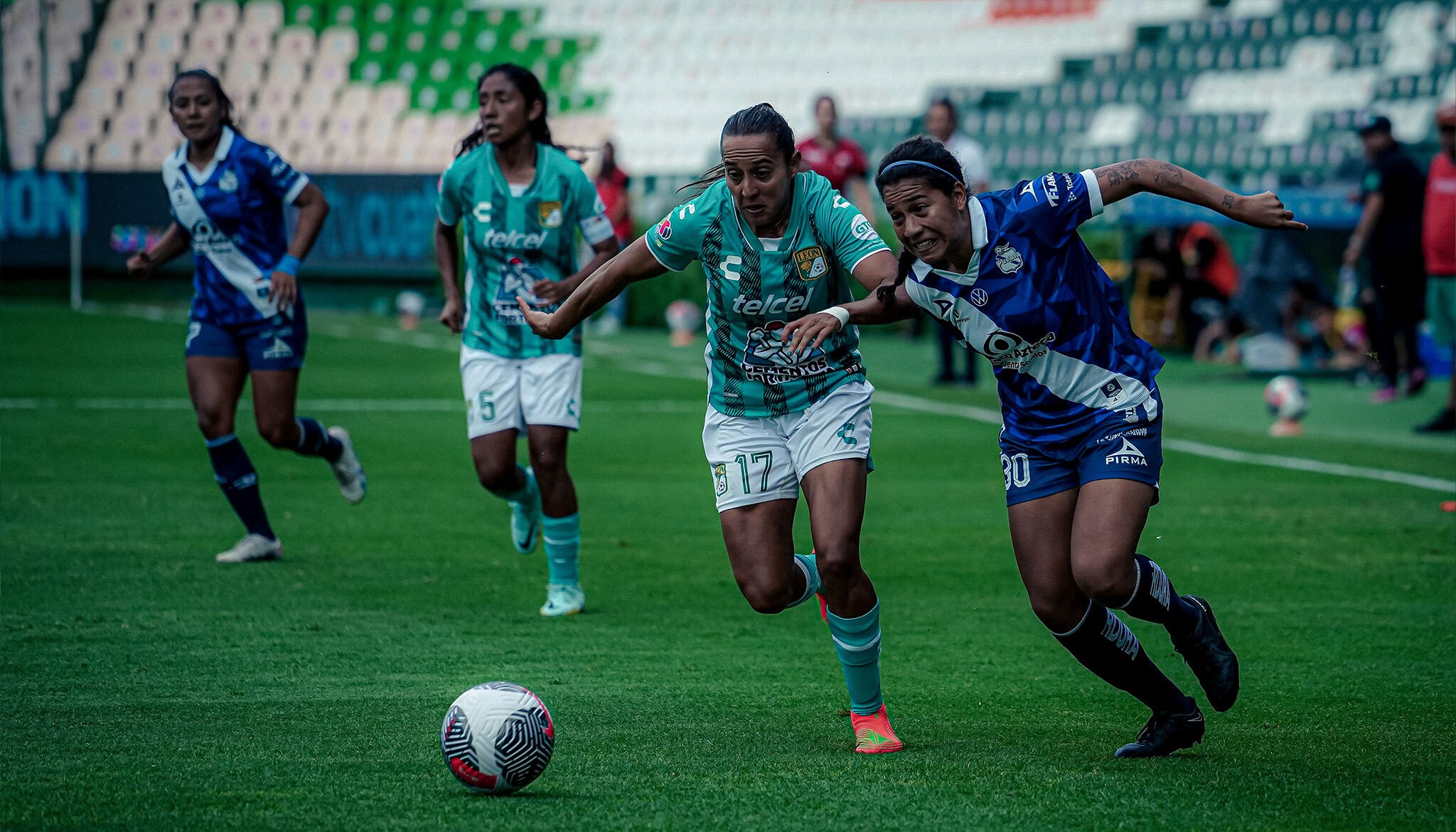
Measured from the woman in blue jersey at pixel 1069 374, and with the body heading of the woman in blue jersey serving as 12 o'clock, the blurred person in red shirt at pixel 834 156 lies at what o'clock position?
The blurred person in red shirt is roughly at 4 o'clock from the woman in blue jersey.

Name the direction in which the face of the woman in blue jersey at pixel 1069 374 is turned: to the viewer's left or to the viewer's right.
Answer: to the viewer's left

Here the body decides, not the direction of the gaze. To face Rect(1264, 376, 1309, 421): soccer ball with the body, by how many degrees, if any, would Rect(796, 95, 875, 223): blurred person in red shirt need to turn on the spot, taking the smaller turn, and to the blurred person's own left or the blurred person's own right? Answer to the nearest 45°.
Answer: approximately 45° to the blurred person's own left

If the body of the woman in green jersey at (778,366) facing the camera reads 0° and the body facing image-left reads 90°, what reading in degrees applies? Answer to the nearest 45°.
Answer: approximately 0°

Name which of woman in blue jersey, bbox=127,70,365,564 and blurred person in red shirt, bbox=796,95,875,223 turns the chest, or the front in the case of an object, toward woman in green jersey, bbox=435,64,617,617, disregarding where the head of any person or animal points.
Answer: the blurred person in red shirt

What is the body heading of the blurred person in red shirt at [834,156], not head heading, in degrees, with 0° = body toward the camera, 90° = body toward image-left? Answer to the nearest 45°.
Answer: approximately 0°

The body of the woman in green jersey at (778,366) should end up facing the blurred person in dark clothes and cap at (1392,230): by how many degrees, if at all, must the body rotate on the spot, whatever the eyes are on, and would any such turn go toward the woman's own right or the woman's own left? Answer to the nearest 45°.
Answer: approximately 135° to the woman's own left

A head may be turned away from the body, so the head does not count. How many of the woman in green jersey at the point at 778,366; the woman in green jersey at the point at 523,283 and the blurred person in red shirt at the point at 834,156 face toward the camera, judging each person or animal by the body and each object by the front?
3

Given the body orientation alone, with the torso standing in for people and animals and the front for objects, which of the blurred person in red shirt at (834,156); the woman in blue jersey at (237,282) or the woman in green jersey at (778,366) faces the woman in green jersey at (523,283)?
the blurred person in red shirt

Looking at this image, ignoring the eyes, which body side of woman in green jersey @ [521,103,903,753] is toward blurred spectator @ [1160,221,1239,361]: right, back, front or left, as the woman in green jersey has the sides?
back

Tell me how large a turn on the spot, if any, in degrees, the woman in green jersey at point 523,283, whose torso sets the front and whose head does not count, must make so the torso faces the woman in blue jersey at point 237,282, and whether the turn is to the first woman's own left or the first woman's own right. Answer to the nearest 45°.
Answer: approximately 135° to the first woman's own right

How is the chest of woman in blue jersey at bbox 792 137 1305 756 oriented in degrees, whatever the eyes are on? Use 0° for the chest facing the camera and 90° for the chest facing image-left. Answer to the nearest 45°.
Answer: approximately 45°

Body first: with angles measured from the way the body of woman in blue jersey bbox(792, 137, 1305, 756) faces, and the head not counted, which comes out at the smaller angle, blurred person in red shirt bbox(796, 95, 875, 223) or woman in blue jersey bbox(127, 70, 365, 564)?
the woman in blue jersey
